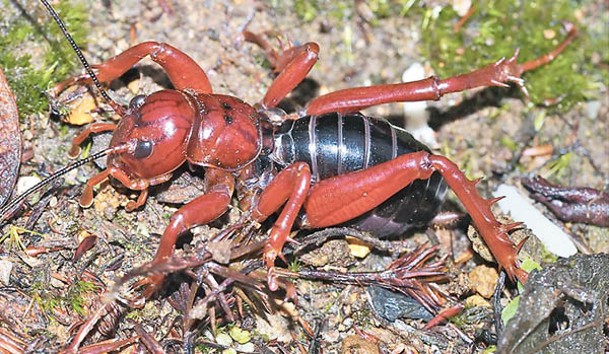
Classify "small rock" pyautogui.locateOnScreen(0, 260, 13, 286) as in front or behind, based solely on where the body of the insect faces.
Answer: in front

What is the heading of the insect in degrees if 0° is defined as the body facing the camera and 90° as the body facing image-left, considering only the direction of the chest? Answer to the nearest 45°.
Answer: approximately 90°

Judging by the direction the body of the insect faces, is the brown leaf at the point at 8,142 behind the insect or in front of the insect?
in front

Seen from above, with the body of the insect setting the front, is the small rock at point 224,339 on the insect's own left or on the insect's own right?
on the insect's own left

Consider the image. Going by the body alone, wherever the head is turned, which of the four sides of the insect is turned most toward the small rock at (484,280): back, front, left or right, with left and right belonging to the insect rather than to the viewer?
back

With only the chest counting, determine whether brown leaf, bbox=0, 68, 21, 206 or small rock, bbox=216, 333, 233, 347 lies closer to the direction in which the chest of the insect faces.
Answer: the brown leaf

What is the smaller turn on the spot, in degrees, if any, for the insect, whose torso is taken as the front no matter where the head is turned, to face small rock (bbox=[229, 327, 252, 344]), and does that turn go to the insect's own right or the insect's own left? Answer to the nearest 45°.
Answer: approximately 45° to the insect's own left
